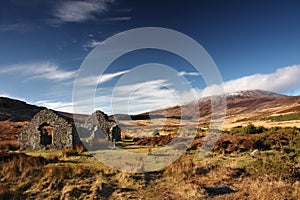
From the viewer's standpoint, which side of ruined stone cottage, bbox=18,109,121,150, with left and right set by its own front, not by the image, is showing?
front
